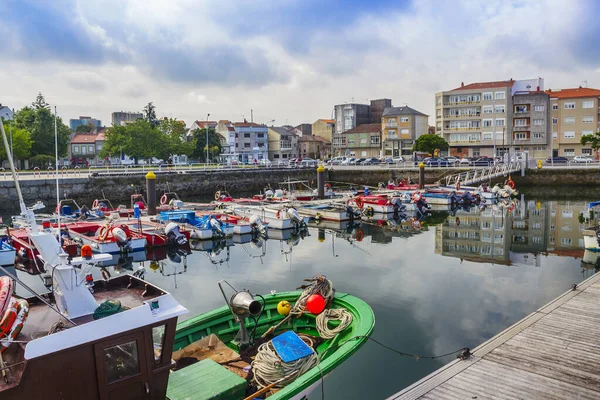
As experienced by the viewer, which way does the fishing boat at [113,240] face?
facing away from the viewer and to the left of the viewer

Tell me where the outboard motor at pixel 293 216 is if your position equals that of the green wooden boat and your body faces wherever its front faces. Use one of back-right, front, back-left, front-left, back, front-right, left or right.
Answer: front-left

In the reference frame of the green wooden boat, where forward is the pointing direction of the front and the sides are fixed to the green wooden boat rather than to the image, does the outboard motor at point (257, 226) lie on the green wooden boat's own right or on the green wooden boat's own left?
on the green wooden boat's own left

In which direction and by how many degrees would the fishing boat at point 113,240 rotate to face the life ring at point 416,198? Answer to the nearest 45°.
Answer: approximately 135° to its right

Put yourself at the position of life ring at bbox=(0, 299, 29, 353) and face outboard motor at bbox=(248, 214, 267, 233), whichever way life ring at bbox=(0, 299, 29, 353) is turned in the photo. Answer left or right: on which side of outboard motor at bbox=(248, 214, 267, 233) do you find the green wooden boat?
right

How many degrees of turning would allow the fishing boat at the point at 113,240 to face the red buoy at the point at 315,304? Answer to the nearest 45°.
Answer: approximately 135° to its left

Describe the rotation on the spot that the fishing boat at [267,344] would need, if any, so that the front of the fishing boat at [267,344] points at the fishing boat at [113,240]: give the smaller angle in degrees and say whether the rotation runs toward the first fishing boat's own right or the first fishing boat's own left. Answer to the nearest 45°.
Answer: approximately 90° to the first fishing boat's own left

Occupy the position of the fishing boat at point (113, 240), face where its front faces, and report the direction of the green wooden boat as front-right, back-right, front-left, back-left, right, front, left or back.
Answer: back-left

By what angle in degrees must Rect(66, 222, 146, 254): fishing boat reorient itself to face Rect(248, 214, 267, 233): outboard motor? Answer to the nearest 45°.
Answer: approximately 135° to its right

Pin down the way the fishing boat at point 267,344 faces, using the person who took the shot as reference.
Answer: facing away from the viewer and to the right of the viewer

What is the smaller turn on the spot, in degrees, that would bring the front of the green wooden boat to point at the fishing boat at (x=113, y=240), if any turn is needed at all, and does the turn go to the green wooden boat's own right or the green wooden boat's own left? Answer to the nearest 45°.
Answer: approximately 90° to the green wooden boat's own left

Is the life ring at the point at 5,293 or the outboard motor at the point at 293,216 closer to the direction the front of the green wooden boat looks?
the outboard motor

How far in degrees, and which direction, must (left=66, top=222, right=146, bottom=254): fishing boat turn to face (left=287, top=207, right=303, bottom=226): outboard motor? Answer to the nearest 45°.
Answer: approximately 135° to its right

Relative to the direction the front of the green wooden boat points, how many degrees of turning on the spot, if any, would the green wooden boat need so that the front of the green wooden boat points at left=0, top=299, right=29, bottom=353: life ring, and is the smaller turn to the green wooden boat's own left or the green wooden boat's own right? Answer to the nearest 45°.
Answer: approximately 180°
